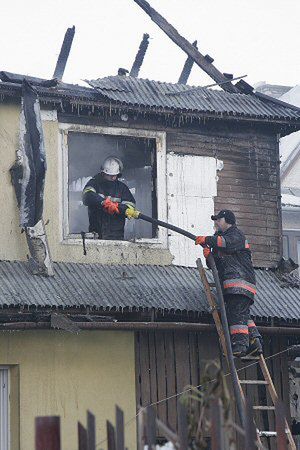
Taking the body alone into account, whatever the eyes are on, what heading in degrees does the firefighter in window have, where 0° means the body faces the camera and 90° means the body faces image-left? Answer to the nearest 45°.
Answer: approximately 315°

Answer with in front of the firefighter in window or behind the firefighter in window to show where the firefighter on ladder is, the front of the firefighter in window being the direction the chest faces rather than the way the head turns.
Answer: in front
